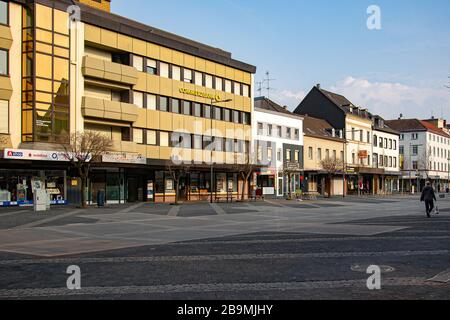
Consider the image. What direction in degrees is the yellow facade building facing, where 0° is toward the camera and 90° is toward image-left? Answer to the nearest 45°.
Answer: approximately 315°
